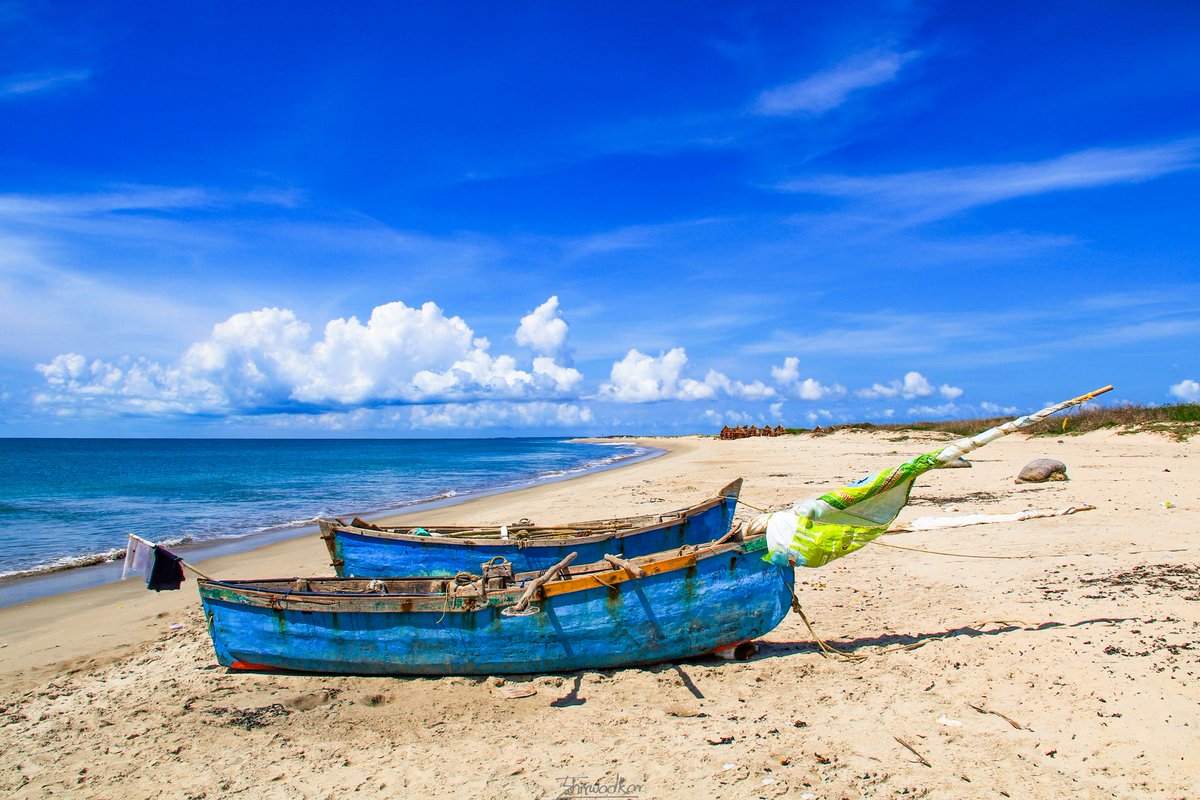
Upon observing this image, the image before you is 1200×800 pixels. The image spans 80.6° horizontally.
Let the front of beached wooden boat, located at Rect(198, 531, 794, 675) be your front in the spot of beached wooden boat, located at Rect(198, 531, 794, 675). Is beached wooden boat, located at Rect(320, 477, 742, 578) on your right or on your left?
on your left

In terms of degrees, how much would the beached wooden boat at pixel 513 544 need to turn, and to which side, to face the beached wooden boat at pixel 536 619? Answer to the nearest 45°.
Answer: approximately 90° to its right

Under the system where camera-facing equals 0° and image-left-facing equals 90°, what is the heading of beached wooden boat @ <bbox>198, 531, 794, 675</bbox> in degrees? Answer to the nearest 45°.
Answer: approximately 270°

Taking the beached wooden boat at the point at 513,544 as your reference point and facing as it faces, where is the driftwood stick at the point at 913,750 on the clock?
The driftwood stick is roughly at 2 o'clock from the beached wooden boat.

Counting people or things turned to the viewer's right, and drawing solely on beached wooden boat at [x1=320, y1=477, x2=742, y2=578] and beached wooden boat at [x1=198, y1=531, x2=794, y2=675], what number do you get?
2

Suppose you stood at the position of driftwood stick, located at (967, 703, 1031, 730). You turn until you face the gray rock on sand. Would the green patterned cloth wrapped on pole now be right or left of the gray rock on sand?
left

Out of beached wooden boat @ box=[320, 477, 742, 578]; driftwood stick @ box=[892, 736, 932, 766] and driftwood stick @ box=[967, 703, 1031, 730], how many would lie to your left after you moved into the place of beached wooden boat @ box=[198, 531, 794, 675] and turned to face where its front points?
1

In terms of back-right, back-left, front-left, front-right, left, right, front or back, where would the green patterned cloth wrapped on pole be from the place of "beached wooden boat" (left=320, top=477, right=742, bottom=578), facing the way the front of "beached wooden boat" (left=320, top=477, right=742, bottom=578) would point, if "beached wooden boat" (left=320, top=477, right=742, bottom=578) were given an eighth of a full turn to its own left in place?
right

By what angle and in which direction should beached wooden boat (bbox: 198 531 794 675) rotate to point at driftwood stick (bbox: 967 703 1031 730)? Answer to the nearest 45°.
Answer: approximately 45° to its right

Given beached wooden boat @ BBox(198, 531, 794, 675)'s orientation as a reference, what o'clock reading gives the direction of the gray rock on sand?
The gray rock on sand is roughly at 11 o'clock from the beached wooden boat.

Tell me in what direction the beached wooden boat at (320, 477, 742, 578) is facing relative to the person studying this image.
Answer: facing to the right of the viewer
